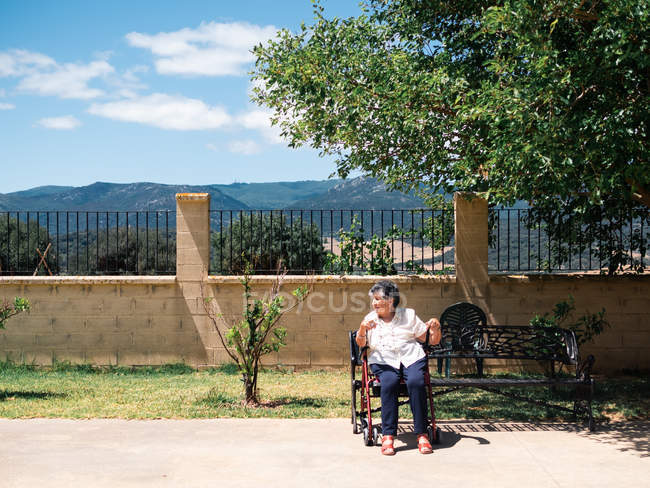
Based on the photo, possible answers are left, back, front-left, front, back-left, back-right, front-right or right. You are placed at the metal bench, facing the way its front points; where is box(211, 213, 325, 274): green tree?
back-right

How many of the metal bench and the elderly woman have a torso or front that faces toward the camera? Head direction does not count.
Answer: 2

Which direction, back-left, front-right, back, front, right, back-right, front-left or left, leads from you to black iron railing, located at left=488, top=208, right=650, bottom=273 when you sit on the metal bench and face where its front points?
back

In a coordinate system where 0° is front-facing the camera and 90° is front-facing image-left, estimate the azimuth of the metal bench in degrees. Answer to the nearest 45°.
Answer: approximately 0°

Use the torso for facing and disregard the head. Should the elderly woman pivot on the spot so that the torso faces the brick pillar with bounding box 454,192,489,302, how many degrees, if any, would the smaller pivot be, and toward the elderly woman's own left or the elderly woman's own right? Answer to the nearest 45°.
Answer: approximately 180°

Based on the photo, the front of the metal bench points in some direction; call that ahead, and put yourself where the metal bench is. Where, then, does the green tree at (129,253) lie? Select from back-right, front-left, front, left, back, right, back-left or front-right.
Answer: back-right

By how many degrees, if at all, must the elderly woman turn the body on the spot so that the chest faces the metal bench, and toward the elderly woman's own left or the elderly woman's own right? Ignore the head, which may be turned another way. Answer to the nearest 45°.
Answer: approximately 135° to the elderly woman's own left

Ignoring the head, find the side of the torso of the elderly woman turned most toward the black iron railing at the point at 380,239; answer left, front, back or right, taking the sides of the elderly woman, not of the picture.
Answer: back

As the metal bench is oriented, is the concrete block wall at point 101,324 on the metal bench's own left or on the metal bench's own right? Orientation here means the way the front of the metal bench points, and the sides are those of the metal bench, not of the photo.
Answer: on the metal bench's own right
